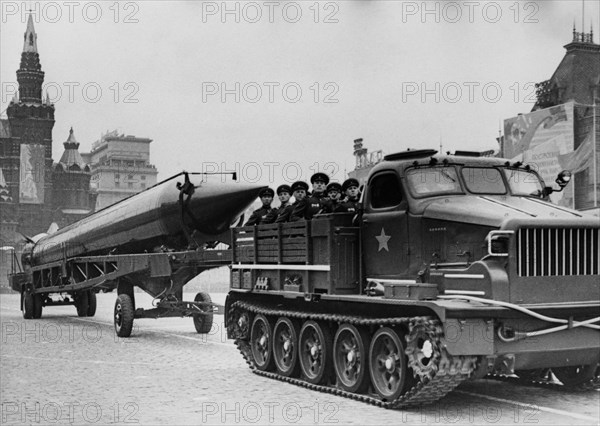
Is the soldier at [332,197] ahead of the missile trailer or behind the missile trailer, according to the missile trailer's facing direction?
ahead

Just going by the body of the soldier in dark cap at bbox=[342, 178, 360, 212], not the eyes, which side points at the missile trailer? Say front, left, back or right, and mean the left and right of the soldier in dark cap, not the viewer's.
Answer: back

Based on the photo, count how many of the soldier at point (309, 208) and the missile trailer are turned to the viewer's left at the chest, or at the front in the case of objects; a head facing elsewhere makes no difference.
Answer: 0

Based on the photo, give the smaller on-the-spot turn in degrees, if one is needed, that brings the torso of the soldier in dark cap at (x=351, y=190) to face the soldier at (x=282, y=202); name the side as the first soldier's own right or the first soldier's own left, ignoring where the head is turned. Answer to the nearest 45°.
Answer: approximately 180°

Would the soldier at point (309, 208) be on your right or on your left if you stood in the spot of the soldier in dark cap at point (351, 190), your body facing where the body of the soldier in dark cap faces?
on your right

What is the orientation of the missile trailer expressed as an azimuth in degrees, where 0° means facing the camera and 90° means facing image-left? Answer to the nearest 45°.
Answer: approximately 315°

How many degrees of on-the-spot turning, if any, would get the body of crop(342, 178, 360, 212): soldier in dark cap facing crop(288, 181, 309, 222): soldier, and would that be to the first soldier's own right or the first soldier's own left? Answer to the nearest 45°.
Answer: approximately 135° to the first soldier's own right

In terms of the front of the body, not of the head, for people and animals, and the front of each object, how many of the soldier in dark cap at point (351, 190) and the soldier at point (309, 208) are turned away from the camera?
0

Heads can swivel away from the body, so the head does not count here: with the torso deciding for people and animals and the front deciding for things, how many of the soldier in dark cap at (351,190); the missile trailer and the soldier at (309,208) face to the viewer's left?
0

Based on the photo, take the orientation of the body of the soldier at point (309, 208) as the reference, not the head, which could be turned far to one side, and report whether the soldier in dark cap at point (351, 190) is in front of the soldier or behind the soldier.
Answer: in front

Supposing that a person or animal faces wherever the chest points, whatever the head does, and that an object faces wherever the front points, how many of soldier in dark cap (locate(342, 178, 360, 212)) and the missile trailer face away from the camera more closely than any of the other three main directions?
0

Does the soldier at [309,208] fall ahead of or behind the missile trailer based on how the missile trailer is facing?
ahead

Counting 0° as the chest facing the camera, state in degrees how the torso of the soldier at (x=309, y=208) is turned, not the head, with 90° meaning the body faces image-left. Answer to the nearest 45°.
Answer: approximately 315°
